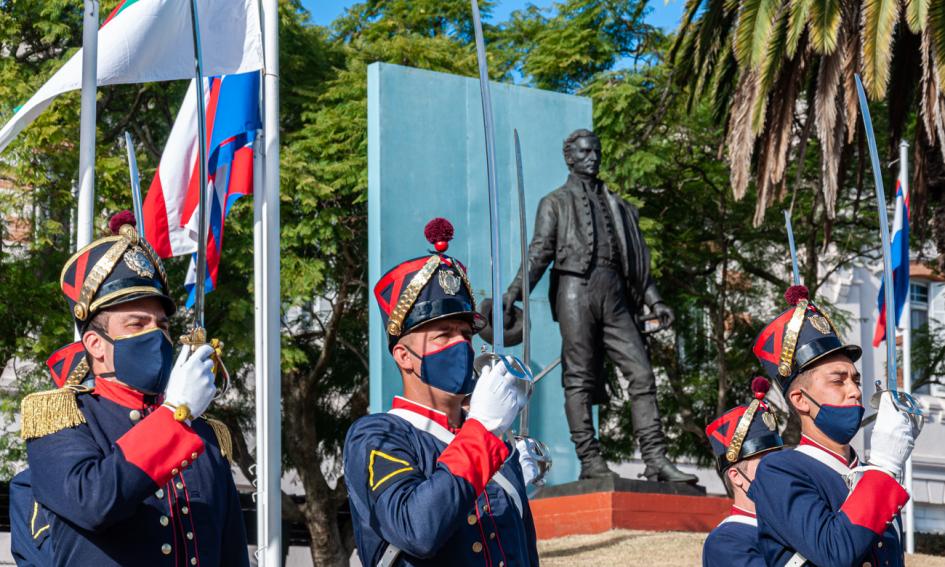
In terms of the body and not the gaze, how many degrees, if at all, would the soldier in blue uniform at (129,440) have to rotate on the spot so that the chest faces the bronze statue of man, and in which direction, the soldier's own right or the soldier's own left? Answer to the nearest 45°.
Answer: approximately 90° to the soldier's own left

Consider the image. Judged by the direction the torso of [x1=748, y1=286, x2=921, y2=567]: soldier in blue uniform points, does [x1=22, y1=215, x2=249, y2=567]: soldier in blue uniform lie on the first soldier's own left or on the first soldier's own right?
on the first soldier's own right

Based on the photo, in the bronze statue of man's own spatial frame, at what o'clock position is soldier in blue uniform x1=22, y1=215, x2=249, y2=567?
The soldier in blue uniform is roughly at 2 o'clock from the bronze statue of man.

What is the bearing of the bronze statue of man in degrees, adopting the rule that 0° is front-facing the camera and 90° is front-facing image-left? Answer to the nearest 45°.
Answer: approximately 315°

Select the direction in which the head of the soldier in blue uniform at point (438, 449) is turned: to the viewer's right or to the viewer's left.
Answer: to the viewer's right

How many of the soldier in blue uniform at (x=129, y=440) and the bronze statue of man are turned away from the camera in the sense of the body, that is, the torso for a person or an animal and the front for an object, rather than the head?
0

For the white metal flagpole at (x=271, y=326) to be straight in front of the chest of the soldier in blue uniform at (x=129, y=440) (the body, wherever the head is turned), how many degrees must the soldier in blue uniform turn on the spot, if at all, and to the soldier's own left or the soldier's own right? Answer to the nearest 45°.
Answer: approximately 135° to the soldier's own left

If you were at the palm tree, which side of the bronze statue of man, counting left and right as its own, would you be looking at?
left
